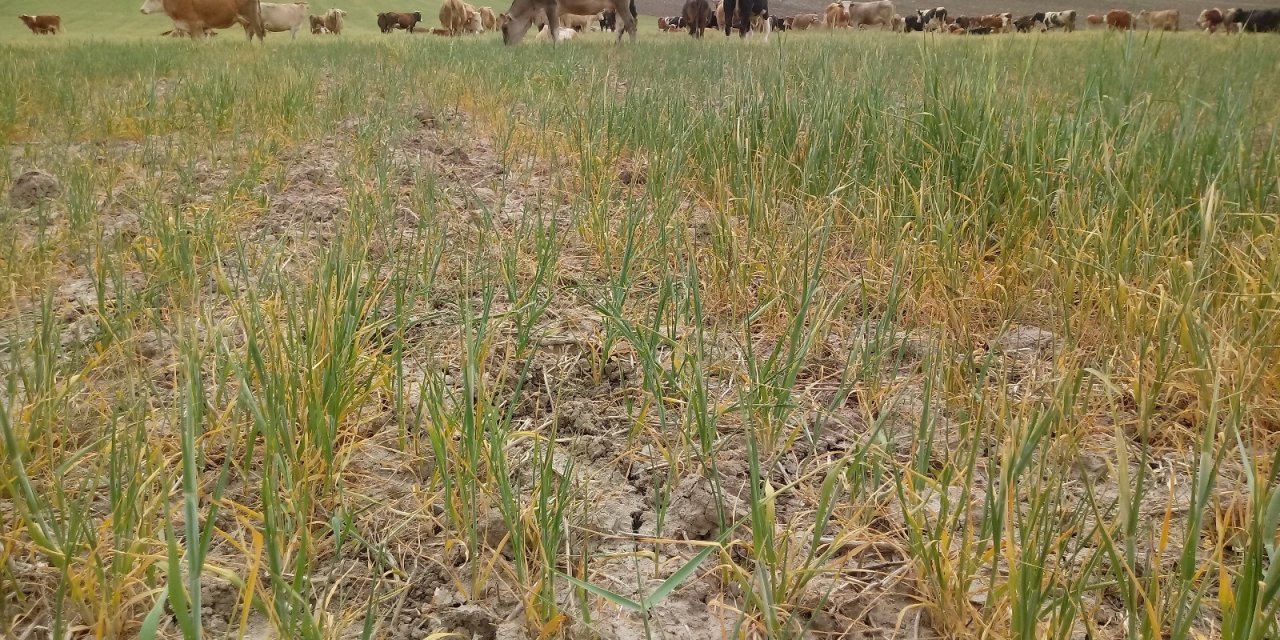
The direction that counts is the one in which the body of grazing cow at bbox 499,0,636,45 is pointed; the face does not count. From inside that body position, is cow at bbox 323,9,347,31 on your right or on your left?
on your right

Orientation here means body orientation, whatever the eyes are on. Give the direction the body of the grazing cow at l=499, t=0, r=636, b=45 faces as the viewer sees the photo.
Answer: to the viewer's left

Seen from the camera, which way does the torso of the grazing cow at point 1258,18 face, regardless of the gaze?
to the viewer's left

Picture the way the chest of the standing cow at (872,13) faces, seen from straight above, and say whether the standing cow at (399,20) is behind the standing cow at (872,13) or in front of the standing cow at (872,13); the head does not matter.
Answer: in front

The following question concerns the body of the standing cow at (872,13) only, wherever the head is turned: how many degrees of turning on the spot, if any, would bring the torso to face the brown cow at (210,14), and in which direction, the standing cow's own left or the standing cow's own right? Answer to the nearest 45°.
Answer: approximately 45° to the standing cow's own left

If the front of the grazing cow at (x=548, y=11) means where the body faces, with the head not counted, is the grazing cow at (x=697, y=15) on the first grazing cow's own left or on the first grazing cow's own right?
on the first grazing cow's own right

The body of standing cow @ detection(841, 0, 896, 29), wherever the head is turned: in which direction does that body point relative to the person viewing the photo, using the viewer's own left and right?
facing to the left of the viewer

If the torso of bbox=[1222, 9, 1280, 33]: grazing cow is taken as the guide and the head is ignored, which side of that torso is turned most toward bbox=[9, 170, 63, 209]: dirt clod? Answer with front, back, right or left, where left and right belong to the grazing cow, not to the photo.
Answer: left

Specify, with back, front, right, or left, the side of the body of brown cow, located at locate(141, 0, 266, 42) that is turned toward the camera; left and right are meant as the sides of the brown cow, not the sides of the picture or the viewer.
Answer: left
